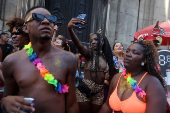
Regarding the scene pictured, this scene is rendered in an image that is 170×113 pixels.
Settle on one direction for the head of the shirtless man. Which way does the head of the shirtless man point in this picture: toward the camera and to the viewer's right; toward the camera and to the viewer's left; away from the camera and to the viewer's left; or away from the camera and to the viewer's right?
toward the camera and to the viewer's right

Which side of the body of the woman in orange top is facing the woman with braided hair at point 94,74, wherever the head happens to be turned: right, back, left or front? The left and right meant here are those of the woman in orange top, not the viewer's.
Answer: right

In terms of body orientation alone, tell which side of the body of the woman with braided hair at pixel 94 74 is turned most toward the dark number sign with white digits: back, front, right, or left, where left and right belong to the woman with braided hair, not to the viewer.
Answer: left

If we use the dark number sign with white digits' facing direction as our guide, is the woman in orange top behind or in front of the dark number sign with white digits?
in front

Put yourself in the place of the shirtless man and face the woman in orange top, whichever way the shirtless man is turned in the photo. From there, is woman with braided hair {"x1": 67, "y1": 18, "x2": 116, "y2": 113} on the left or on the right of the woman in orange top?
left

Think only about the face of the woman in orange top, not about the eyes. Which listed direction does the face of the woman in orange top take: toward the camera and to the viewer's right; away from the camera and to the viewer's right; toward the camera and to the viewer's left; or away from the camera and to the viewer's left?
toward the camera and to the viewer's left

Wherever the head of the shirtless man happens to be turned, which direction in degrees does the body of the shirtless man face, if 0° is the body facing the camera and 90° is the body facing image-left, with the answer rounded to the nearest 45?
approximately 0°

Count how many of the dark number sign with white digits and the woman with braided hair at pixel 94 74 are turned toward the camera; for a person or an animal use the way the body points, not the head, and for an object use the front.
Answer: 2

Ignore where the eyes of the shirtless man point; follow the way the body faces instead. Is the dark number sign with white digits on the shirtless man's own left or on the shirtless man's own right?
on the shirtless man's own left

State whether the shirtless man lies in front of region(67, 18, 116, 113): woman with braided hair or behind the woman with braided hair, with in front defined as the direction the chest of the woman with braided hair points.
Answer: in front
